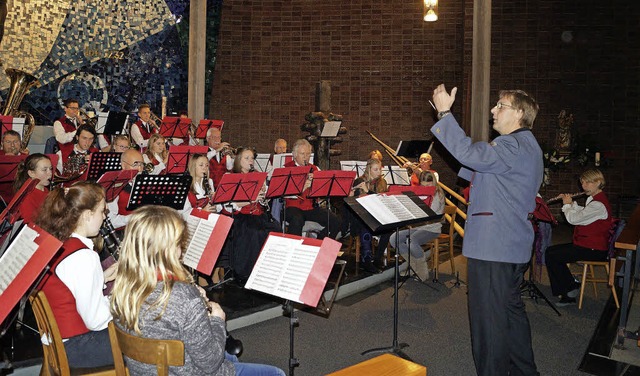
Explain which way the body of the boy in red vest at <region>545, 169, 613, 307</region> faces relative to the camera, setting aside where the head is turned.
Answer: to the viewer's left

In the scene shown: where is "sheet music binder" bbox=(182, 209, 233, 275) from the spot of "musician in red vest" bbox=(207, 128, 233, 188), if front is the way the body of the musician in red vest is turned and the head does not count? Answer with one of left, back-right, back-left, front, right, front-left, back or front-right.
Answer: front-right

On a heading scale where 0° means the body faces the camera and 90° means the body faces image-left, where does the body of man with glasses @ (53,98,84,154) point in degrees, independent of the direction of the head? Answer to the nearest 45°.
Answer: approximately 315°

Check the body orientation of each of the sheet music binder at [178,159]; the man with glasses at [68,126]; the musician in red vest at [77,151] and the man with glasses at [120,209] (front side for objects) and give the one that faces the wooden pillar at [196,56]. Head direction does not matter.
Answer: the sheet music binder

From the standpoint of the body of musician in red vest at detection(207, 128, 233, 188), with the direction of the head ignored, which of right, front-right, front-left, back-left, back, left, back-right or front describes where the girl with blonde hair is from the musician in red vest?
front-right

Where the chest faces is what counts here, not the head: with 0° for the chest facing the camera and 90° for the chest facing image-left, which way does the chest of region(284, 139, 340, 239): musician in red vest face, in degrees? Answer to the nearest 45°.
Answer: approximately 315°

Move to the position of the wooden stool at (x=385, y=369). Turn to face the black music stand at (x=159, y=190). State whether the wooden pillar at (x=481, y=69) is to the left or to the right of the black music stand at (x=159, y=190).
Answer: right

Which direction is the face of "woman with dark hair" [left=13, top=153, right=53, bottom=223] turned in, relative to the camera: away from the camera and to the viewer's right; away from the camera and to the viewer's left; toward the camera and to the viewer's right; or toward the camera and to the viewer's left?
toward the camera and to the viewer's right

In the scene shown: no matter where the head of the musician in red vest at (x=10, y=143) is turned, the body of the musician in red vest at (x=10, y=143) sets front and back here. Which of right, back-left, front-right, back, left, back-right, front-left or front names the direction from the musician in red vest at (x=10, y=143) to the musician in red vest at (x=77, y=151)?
left

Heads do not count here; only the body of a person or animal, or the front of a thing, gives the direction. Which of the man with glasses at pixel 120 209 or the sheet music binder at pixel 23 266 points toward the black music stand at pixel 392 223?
the man with glasses

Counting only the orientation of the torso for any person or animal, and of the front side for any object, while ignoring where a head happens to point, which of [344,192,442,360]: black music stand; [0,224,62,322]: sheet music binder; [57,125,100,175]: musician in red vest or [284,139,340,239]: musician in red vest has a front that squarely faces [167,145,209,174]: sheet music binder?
[57,125,100,175]: musician in red vest

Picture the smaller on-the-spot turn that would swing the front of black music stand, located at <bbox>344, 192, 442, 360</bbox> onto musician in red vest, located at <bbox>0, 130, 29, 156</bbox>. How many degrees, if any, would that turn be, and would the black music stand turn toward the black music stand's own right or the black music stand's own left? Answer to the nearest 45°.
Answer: approximately 180°

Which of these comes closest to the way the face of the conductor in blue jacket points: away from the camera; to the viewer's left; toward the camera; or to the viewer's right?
to the viewer's left

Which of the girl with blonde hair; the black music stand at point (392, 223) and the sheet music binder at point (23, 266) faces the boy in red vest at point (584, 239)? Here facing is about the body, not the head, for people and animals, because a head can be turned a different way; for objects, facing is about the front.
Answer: the girl with blonde hair

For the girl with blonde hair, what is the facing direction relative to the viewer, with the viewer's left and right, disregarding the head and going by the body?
facing away from the viewer and to the right of the viewer
